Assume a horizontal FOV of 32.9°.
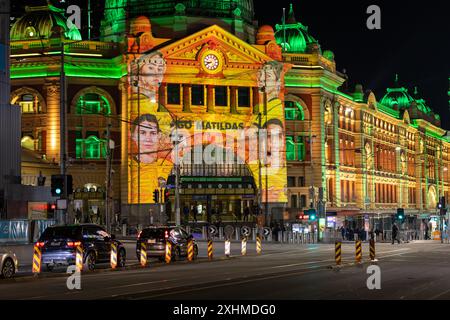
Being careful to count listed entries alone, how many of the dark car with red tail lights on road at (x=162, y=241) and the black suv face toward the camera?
0

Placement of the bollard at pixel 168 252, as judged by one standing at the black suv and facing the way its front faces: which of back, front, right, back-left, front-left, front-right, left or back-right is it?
front

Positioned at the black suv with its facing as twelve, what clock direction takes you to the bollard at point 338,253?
The bollard is roughly at 2 o'clock from the black suv.

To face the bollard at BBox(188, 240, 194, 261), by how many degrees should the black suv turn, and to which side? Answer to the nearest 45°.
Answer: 0° — it already faces it

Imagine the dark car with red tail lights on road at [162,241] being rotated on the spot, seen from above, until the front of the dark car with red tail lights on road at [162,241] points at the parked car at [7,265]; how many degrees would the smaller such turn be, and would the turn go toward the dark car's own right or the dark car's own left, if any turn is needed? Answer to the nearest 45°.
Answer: approximately 180°

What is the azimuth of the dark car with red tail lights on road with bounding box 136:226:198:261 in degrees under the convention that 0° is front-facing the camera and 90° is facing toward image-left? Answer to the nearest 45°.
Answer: approximately 225°

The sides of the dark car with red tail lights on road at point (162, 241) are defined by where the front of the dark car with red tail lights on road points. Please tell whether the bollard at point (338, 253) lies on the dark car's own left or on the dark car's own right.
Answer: on the dark car's own right

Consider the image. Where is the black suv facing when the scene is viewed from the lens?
facing away from the viewer and to the right of the viewer

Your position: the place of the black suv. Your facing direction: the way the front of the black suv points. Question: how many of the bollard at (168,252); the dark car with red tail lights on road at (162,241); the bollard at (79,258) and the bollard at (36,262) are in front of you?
2
